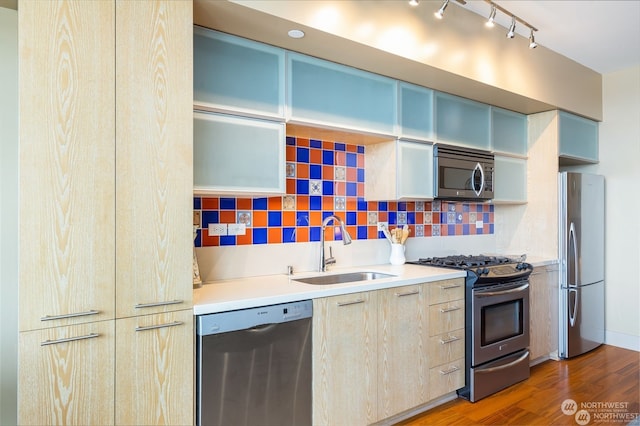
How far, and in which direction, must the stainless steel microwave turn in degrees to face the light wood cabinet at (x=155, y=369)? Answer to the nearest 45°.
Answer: approximately 90° to its right

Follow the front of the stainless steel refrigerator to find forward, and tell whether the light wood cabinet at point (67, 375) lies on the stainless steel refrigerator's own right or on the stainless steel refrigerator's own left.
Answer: on the stainless steel refrigerator's own right

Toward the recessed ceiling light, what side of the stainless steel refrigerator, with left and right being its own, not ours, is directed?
right

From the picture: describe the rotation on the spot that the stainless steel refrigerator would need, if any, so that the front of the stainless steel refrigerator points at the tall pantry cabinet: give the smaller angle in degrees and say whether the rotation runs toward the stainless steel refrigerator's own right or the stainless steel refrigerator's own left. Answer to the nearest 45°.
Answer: approximately 90° to the stainless steel refrigerator's own right

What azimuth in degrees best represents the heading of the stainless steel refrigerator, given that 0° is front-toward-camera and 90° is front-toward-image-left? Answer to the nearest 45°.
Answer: approximately 315°

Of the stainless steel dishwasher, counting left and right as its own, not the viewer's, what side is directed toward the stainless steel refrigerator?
left

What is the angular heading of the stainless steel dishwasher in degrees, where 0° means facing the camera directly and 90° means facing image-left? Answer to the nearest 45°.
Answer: approximately 315°

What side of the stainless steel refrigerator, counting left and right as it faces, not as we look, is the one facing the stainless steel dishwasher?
right

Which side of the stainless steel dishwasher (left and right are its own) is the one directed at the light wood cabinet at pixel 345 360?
left
